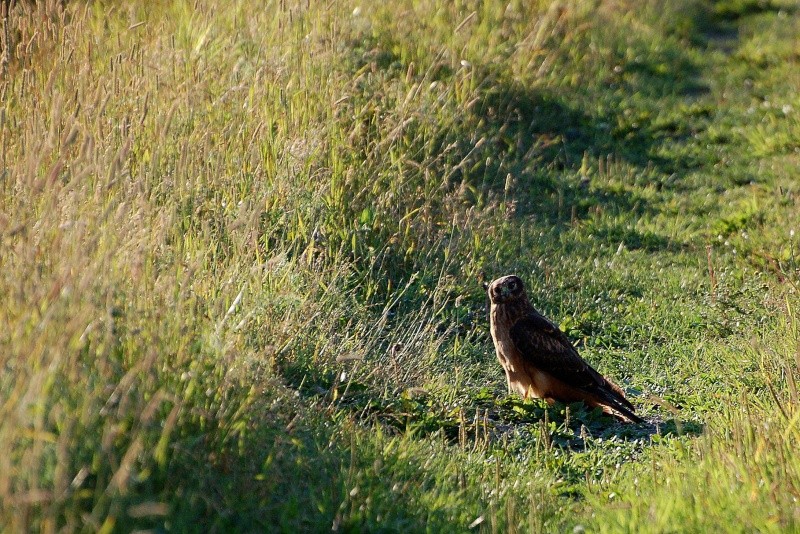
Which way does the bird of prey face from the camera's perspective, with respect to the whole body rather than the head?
to the viewer's left
